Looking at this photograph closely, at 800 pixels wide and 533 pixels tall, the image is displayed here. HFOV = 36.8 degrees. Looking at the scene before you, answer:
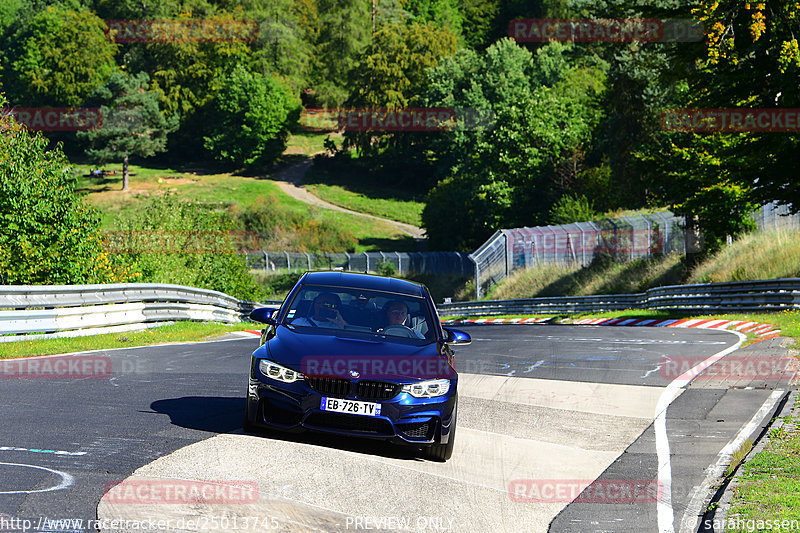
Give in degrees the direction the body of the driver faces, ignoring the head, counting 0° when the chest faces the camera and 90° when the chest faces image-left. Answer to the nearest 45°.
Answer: approximately 0°

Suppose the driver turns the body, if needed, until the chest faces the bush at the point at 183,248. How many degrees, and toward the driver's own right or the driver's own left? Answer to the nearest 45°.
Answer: approximately 180°

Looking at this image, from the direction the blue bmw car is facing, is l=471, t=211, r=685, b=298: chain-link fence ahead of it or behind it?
behind

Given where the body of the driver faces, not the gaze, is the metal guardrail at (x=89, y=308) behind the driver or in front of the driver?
behind

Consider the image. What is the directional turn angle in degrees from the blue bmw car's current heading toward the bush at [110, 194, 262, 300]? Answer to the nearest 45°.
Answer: approximately 180°

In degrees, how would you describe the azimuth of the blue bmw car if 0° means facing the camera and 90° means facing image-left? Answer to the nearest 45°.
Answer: approximately 0°
